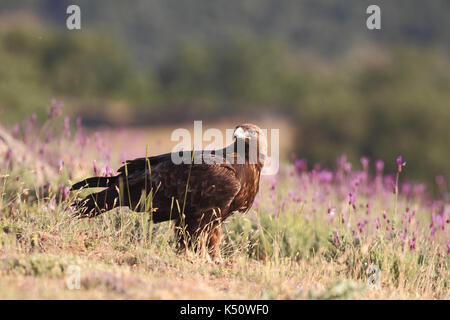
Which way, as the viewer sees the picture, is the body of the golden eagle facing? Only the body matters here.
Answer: to the viewer's right
